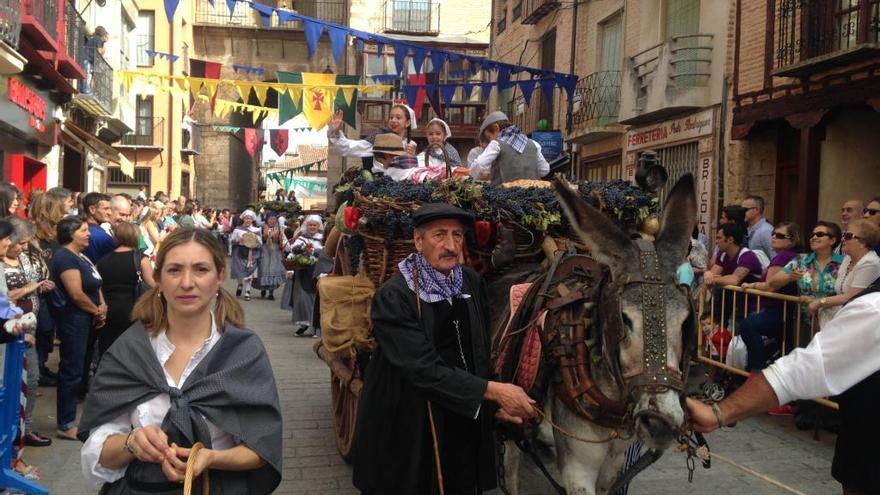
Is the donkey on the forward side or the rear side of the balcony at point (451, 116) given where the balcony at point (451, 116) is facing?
on the forward side

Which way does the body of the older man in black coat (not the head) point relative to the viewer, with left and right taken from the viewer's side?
facing the viewer and to the right of the viewer

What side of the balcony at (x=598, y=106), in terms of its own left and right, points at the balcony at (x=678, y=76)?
left

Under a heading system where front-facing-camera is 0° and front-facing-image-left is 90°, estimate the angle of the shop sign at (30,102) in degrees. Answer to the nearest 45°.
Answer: approximately 315°

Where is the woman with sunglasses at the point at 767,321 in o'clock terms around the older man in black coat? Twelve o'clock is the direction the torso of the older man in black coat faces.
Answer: The woman with sunglasses is roughly at 9 o'clock from the older man in black coat.

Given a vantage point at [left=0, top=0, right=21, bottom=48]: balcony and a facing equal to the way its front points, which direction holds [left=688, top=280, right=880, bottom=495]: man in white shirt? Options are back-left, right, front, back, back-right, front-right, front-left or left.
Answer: front-right

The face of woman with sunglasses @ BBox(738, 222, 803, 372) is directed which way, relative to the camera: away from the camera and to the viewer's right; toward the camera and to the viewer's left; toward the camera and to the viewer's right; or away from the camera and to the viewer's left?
toward the camera and to the viewer's left

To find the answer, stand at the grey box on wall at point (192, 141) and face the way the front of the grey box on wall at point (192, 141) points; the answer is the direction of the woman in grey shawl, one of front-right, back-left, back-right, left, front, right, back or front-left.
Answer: front-right

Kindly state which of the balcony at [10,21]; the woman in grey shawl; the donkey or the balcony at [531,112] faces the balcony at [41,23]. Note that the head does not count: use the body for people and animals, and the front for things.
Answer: the balcony at [531,112]

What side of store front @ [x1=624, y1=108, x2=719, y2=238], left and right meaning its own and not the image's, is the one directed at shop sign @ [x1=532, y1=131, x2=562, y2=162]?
right

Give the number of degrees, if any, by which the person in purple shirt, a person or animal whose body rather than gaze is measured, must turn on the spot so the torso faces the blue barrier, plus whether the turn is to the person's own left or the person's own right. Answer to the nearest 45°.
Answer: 0° — they already face it

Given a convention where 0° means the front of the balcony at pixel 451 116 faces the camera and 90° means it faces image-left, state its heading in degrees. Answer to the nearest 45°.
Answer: approximately 0°
